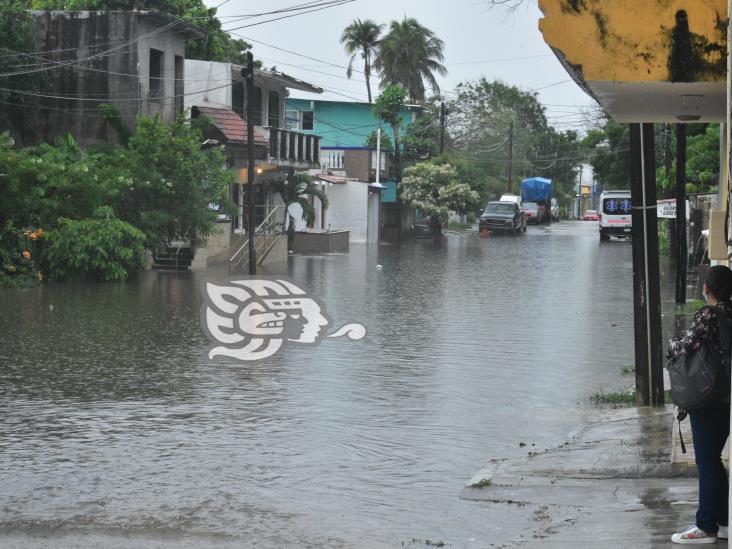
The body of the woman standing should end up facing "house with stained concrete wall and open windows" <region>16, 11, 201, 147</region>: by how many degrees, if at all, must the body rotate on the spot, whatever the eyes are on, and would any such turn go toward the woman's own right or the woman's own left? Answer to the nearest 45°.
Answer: approximately 45° to the woman's own right

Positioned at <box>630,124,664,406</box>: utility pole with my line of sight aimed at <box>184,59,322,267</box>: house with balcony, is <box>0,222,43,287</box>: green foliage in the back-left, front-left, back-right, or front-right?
front-left

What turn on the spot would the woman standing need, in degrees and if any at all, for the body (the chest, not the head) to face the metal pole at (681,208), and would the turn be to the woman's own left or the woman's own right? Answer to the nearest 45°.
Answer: approximately 90° to the woman's own right

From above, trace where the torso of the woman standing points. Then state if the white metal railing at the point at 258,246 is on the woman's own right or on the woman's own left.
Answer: on the woman's own right

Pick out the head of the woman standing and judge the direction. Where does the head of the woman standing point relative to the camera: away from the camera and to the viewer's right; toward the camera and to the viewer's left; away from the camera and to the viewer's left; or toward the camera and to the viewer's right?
away from the camera and to the viewer's left

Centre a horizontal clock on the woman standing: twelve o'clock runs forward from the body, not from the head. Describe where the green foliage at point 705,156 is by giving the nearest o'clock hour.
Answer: The green foliage is roughly at 3 o'clock from the woman standing.
